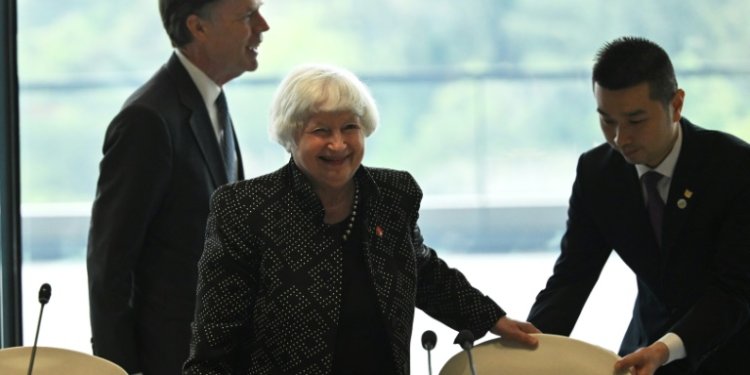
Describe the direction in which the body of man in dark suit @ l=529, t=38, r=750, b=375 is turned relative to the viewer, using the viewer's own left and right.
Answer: facing the viewer and to the left of the viewer

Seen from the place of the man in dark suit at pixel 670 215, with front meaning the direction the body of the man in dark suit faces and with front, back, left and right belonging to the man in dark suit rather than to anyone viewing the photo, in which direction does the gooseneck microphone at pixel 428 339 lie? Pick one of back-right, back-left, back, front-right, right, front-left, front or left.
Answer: front

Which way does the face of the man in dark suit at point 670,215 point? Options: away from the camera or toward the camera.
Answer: toward the camera

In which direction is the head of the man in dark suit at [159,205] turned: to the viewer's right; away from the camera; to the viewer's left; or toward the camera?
to the viewer's right

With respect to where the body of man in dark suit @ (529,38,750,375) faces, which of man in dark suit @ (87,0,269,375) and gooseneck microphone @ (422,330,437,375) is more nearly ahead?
the gooseneck microphone

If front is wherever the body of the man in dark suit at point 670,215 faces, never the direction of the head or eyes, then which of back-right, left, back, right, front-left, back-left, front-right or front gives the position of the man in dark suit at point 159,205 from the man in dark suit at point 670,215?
front-right

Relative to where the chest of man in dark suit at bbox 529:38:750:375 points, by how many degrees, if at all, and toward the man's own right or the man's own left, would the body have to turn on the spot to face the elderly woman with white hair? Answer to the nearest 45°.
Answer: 0° — they already face them

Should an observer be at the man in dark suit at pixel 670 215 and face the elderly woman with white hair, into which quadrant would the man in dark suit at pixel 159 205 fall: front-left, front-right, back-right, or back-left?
front-right
